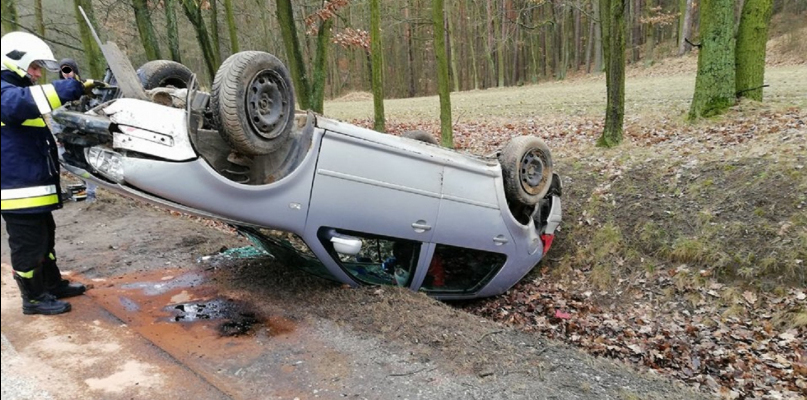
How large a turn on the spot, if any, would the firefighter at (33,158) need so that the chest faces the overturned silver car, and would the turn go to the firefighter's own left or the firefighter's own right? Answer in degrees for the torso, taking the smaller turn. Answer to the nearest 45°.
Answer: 0° — they already face it

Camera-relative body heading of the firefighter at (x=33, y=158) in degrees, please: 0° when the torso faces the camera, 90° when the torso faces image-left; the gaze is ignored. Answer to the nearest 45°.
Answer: approximately 270°

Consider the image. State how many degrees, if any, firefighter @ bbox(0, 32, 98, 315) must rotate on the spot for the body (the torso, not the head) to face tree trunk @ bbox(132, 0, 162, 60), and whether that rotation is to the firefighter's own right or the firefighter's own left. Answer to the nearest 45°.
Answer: approximately 90° to the firefighter's own left

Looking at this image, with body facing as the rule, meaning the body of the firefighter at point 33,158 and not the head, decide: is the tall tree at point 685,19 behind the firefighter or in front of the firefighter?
in front

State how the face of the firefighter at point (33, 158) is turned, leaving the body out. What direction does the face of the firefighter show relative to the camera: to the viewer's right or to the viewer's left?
to the viewer's right

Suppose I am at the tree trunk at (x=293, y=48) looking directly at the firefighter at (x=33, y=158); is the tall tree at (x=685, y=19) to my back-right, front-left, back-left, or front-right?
back-left

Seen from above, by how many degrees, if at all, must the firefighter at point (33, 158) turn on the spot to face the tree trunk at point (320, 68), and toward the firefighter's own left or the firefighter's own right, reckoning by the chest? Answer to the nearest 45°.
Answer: approximately 45° to the firefighter's own left

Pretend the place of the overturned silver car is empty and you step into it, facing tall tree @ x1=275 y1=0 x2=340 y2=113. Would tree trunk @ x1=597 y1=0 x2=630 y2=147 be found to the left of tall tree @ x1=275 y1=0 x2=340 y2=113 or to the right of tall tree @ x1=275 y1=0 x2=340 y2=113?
right

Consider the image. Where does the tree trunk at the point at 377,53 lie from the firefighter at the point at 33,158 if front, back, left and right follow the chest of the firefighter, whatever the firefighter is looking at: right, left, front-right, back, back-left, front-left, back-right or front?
front-left

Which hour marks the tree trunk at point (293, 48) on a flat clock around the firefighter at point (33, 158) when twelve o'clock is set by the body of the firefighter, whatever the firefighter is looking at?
The tree trunk is roughly at 10 o'clock from the firefighter.

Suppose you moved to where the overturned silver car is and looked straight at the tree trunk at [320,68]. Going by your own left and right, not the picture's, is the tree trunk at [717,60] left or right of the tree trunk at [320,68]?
right

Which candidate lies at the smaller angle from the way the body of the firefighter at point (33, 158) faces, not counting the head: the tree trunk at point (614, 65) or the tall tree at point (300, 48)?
the tree trunk
